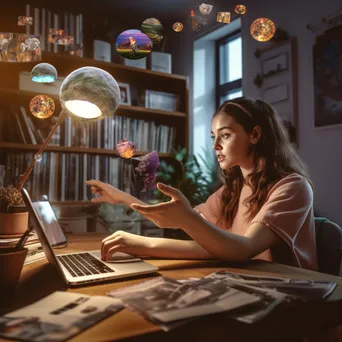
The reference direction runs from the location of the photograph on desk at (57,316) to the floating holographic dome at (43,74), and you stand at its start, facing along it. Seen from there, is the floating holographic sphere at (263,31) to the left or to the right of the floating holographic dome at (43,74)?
right

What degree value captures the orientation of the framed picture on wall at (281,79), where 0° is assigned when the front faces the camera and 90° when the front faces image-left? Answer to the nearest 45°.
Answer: approximately 45°

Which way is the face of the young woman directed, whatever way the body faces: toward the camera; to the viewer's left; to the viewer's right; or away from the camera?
to the viewer's left

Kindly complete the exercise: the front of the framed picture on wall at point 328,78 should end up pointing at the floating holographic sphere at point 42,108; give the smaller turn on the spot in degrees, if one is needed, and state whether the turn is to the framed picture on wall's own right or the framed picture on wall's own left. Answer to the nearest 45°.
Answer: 0° — it already faces it

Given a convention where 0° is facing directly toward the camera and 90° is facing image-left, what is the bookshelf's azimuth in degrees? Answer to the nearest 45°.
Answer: approximately 315°

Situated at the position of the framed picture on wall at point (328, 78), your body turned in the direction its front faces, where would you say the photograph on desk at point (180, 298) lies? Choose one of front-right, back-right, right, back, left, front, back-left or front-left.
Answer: front-left
